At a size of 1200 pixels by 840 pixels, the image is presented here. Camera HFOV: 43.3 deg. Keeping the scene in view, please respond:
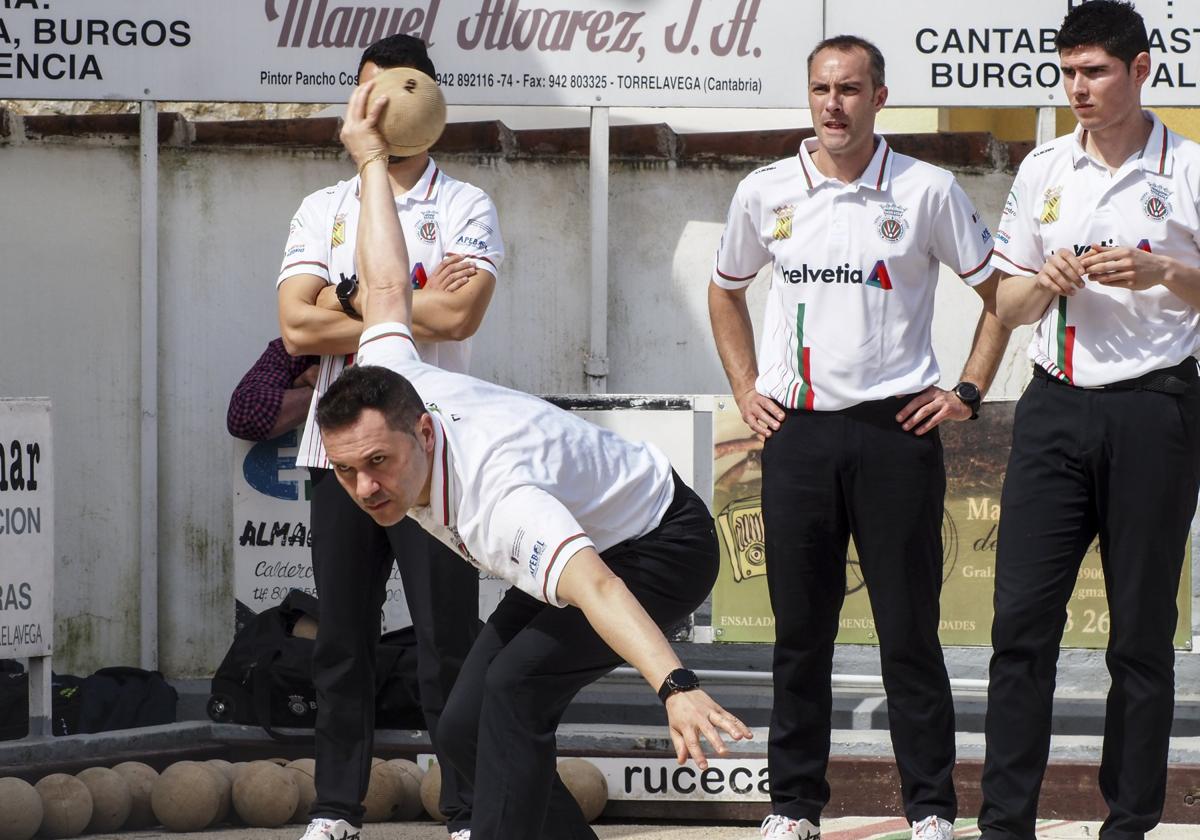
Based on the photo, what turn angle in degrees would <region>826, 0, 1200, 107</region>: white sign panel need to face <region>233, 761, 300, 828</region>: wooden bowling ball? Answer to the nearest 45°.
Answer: approximately 45° to its right

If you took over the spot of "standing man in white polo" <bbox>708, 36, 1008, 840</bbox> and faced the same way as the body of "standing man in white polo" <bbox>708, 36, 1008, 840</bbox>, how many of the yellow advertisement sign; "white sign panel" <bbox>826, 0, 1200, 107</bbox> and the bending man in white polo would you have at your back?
2

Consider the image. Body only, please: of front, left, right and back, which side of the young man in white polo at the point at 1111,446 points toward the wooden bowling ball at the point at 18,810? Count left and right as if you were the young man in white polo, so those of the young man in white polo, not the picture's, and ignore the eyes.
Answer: right

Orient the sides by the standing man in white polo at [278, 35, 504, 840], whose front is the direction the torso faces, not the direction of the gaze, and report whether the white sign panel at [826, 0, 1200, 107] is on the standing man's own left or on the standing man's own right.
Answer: on the standing man's own left

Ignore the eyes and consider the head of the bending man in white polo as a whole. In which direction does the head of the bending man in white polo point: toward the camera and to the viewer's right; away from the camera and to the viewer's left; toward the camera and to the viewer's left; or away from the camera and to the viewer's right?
toward the camera and to the viewer's left
